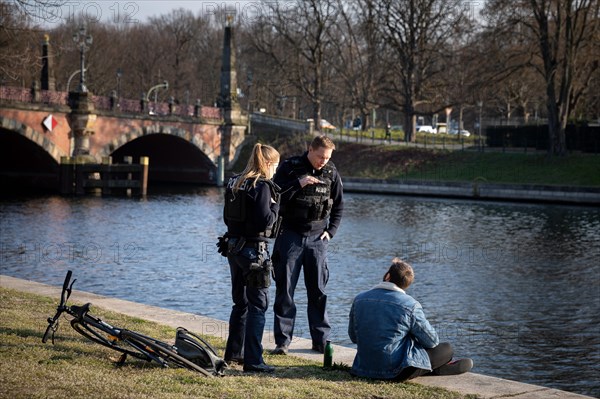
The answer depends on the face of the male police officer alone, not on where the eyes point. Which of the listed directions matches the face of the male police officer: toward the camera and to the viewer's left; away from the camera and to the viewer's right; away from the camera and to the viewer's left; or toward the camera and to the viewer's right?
toward the camera and to the viewer's right

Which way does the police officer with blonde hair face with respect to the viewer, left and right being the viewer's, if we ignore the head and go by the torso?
facing away from the viewer and to the right of the viewer

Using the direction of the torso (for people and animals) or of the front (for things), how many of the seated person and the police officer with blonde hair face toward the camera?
0

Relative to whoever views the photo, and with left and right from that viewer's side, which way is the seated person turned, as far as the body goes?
facing away from the viewer and to the right of the viewer

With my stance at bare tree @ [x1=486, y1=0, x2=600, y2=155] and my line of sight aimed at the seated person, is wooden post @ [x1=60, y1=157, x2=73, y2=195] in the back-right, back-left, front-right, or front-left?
front-right

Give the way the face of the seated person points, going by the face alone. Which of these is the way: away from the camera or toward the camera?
away from the camera

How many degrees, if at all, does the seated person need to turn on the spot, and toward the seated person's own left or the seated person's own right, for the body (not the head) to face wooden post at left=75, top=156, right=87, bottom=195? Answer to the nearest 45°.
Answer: approximately 90° to the seated person's own left

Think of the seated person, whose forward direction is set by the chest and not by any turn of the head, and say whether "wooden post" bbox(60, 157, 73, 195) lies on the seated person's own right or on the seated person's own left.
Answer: on the seated person's own left
